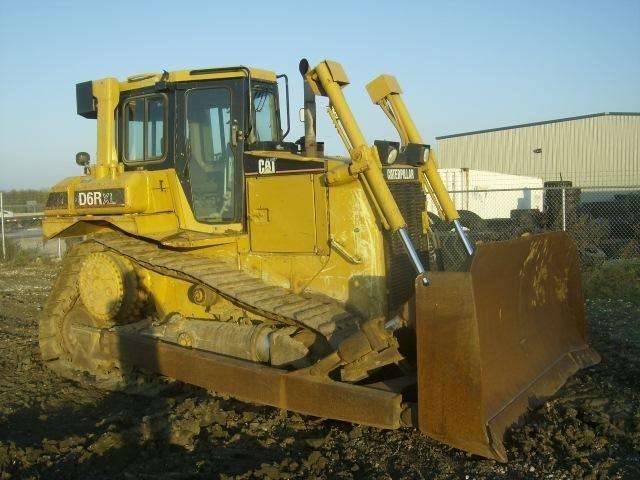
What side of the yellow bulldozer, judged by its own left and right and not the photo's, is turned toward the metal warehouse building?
left

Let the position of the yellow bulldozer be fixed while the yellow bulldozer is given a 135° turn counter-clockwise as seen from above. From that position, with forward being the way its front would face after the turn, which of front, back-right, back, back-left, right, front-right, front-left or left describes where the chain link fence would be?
front-right
